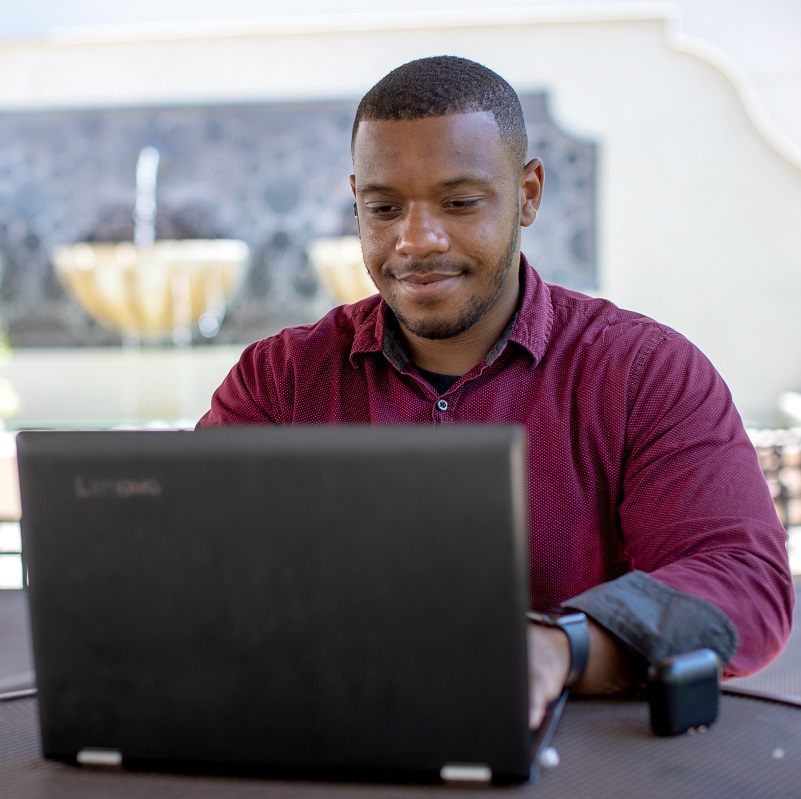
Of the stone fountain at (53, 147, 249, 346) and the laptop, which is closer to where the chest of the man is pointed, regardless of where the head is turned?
the laptop

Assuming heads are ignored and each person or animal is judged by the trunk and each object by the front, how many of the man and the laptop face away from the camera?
1

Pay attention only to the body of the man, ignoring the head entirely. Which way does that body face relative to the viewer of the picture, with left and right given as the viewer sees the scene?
facing the viewer and to the left of the viewer

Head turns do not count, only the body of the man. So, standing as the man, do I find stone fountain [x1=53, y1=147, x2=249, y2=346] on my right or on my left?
on my right

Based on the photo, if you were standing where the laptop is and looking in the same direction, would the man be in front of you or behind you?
in front

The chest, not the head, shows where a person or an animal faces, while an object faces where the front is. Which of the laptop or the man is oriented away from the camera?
the laptop

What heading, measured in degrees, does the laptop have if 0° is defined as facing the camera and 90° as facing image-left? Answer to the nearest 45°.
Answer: approximately 180°

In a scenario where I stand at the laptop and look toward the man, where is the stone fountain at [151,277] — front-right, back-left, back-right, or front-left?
front-left

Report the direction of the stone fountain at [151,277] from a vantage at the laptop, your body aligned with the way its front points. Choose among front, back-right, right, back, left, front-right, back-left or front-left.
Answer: front

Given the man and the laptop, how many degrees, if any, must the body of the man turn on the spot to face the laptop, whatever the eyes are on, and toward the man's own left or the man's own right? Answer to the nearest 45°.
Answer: approximately 45° to the man's own left
